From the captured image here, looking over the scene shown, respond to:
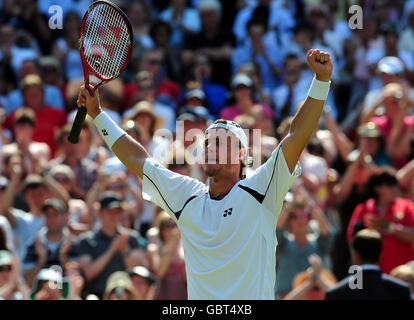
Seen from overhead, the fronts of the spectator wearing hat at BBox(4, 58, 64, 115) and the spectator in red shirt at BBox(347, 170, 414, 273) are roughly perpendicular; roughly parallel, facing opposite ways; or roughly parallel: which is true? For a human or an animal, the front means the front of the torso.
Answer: roughly parallel

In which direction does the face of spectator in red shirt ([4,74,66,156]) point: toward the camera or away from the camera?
toward the camera

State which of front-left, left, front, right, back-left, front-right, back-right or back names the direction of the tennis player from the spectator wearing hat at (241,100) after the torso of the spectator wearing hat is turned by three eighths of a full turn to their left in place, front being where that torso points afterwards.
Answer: back-right

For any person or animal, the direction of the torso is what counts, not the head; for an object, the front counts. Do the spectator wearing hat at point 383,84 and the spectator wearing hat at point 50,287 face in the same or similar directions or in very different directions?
same or similar directions

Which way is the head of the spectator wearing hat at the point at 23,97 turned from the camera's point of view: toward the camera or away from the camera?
toward the camera

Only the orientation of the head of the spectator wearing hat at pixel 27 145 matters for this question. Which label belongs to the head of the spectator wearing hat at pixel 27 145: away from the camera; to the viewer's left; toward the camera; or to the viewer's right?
toward the camera

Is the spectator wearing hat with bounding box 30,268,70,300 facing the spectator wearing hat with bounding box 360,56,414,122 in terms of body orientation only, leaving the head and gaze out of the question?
no

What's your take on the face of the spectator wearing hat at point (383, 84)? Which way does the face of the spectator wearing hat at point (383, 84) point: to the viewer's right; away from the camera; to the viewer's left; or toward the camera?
toward the camera

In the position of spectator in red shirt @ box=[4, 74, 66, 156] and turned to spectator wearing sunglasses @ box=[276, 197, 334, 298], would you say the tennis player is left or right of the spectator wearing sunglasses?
right

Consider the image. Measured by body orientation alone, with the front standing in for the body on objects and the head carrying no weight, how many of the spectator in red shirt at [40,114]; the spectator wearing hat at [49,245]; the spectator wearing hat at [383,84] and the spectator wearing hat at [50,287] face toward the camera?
4

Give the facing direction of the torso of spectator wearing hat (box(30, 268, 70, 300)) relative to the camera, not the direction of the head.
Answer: toward the camera

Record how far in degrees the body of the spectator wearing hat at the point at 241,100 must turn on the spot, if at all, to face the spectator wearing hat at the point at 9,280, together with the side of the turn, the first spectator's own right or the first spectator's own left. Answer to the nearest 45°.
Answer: approximately 45° to the first spectator's own right

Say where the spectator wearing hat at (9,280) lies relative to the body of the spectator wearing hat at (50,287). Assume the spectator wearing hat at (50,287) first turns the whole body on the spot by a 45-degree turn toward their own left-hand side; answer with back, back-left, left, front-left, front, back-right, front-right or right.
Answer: back

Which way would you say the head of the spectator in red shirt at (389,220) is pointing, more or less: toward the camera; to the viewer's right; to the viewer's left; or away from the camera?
toward the camera

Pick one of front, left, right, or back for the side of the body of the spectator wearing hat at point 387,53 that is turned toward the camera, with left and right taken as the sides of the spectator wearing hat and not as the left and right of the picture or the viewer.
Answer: front

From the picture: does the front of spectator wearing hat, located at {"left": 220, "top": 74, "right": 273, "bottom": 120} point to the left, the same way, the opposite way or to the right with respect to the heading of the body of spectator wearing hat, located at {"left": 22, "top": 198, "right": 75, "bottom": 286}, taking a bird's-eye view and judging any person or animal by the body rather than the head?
the same way
